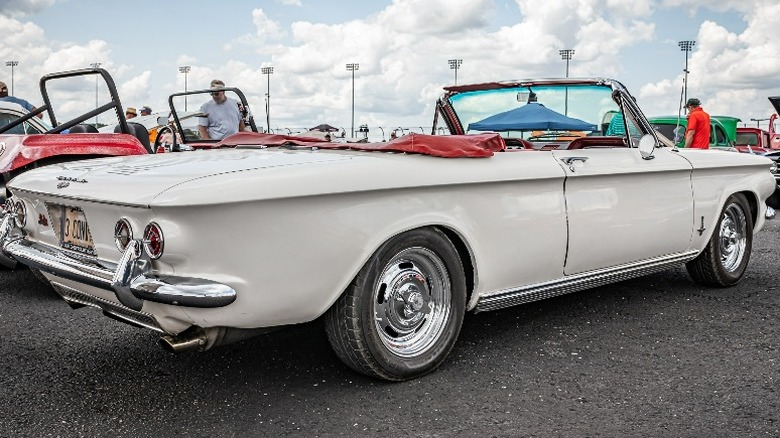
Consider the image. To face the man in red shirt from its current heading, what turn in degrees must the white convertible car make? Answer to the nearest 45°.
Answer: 0° — it already faces them

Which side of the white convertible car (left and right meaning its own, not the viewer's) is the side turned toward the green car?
front

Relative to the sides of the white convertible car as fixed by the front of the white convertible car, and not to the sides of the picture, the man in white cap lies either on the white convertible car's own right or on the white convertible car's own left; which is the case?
on the white convertible car's own left

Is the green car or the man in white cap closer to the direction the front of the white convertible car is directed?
the green car

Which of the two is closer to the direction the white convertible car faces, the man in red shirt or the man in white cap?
the man in red shirt

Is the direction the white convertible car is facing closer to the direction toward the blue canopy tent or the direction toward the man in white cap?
the blue canopy tent

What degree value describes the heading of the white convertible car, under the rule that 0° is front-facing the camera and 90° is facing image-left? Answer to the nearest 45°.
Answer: approximately 225°
